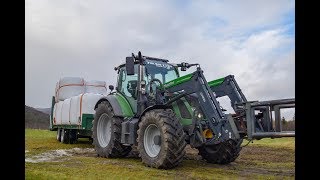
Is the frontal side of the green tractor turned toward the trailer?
no

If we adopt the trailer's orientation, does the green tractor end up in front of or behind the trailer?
in front

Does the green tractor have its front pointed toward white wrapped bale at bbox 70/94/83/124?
no

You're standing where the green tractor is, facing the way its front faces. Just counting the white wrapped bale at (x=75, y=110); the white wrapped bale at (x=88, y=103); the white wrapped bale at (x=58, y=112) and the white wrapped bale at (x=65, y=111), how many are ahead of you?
0

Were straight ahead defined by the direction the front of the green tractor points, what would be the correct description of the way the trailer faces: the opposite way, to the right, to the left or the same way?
the same way

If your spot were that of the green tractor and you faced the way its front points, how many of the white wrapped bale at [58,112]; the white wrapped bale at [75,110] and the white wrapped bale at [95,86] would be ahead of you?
0

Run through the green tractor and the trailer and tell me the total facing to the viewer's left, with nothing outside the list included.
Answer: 0

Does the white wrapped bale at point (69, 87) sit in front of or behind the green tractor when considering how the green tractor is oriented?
behind

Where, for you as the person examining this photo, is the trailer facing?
facing the viewer and to the right of the viewer

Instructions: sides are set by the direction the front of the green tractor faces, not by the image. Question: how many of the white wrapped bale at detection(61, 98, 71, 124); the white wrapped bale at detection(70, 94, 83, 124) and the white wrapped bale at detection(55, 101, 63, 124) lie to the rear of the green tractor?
3

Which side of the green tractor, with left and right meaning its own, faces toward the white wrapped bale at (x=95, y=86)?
back

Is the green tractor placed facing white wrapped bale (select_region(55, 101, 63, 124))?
no
